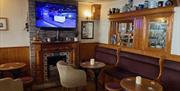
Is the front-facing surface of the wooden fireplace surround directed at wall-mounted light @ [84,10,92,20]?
no

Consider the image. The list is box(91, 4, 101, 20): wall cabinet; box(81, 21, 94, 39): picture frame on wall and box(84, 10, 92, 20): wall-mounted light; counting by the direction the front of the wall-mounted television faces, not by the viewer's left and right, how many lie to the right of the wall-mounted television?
0

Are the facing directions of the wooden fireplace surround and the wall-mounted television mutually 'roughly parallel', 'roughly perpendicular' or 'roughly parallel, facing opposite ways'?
roughly parallel

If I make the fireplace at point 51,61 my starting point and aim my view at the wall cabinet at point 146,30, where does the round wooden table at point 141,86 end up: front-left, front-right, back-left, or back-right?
front-right

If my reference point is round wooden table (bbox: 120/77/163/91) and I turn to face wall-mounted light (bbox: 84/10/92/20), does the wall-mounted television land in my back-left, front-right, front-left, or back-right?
front-left

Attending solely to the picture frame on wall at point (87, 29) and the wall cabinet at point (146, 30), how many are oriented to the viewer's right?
0

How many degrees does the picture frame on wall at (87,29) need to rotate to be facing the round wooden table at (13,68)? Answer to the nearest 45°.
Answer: approximately 45° to its right

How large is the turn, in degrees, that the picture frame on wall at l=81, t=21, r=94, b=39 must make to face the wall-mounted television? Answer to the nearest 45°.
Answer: approximately 45° to its right

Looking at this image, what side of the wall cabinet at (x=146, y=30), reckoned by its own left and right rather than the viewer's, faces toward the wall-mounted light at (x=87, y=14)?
right

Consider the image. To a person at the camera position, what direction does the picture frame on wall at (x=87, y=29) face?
facing the viewer

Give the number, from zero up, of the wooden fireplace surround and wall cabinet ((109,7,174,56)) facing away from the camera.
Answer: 0

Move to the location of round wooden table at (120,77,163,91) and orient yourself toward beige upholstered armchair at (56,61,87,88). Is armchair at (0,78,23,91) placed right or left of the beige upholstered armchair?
left

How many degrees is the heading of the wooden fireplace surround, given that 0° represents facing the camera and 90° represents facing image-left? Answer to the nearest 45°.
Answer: approximately 315°

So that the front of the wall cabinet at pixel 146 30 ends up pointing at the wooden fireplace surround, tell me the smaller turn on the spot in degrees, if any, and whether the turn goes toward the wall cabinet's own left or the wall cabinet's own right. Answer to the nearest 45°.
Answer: approximately 45° to the wall cabinet's own right

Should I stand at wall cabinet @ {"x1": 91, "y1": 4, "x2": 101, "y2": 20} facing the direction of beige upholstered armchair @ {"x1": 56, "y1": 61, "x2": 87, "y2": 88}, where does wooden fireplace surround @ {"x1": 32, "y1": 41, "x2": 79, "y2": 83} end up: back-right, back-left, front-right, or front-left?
front-right

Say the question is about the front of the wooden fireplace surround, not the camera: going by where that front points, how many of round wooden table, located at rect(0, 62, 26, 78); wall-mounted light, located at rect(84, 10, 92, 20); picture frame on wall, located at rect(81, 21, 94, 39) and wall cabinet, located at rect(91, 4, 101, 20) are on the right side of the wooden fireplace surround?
1

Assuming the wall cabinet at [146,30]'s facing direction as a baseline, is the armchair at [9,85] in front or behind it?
in front

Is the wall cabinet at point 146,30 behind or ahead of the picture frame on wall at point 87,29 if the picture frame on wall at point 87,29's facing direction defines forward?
ahead

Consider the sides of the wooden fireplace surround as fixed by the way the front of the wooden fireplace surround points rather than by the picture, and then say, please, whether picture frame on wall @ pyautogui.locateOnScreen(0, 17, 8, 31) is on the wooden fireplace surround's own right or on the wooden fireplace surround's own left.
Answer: on the wooden fireplace surround's own right
